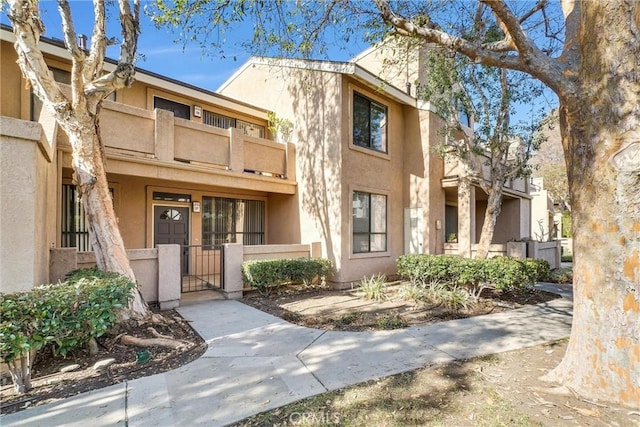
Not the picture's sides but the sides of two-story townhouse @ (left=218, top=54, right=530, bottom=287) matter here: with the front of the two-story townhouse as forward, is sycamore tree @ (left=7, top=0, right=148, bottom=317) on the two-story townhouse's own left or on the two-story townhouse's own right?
on the two-story townhouse's own right

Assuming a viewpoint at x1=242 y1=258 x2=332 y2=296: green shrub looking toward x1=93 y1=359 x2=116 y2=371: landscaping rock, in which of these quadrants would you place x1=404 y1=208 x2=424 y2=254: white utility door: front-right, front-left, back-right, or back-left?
back-left

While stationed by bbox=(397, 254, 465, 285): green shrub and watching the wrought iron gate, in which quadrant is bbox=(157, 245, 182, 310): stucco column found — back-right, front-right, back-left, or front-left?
front-left

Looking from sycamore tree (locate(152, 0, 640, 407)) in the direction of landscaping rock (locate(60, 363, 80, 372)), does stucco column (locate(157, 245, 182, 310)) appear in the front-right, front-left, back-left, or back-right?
front-right

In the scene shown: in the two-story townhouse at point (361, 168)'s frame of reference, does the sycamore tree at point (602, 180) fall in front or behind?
in front

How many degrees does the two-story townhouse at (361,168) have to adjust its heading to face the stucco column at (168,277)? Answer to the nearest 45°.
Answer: approximately 90° to its right

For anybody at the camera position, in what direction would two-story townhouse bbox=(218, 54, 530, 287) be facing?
facing the viewer and to the right of the viewer
